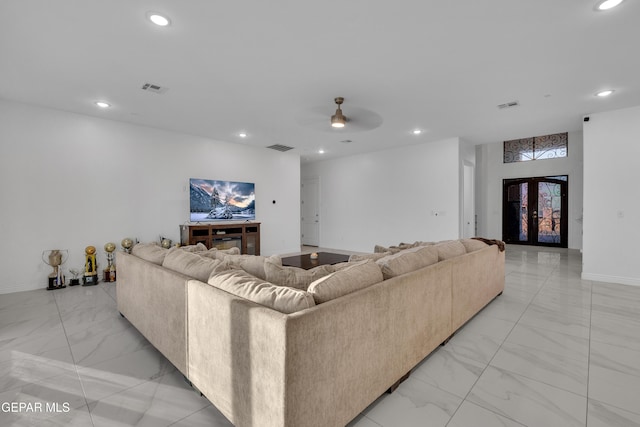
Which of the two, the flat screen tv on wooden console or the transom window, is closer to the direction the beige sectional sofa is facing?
the flat screen tv on wooden console

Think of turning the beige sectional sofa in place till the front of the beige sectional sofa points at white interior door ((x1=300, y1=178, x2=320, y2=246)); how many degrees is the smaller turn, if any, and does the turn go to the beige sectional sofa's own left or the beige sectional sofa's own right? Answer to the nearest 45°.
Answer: approximately 45° to the beige sectional sofa's own right

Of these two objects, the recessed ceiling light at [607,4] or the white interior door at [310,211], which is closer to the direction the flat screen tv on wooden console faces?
the recessed ceiling light

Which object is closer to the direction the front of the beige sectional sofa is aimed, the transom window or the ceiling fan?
the ceiling fan

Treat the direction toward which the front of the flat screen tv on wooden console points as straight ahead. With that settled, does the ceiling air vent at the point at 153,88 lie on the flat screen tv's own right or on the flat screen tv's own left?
on the flat screen tv's own right

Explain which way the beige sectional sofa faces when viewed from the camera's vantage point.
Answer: facing away from the viewer and to the left of the viewer

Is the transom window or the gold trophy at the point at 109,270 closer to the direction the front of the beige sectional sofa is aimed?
the gold trophy

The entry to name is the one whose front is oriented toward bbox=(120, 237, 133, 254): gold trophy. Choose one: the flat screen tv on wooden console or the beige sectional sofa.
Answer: the beige sectional sofa

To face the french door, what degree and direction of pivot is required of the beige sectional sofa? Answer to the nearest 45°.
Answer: approximately 90° to its right

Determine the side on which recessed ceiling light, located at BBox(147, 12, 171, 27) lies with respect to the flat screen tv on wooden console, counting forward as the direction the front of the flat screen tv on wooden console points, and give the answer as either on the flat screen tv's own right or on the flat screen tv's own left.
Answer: on the flat screen tv's own right

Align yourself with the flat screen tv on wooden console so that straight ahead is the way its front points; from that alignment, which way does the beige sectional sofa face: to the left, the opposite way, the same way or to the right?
the opposite way

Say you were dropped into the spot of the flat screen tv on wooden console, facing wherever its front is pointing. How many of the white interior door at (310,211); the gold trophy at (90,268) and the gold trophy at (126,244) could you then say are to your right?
2

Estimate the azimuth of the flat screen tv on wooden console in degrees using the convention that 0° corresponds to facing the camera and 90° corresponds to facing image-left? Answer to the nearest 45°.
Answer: approximately 315°
